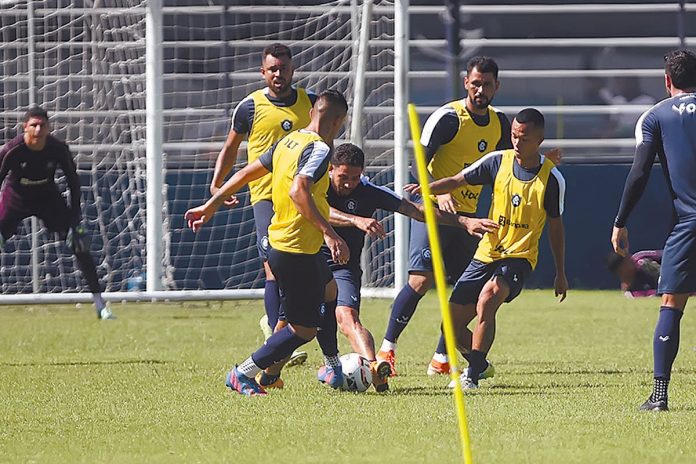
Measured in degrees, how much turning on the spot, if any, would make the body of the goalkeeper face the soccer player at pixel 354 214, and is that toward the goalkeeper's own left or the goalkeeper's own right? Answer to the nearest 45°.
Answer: approximately 45° to the goalkeeper's own left

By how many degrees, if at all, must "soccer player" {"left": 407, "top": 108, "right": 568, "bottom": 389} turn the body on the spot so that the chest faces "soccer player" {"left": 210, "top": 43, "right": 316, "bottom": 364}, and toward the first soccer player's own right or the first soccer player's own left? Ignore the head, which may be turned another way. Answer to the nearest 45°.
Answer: approximately 90° to the first soccer player's own right

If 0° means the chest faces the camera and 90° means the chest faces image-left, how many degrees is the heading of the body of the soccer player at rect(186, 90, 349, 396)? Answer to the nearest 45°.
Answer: approximately 225°

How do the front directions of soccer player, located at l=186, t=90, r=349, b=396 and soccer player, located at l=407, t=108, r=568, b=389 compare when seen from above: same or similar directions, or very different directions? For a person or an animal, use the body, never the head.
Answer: very different directions

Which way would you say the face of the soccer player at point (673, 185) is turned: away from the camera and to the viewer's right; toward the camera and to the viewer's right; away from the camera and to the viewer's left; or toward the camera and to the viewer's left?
away from the camera and to the viewer's left

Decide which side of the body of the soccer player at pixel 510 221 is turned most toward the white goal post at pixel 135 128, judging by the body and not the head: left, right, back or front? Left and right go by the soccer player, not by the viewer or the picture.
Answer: right

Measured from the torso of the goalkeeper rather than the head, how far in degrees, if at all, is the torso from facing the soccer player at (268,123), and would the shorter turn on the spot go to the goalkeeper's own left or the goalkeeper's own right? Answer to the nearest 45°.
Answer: approximately 45° to the goalkeeper's own left

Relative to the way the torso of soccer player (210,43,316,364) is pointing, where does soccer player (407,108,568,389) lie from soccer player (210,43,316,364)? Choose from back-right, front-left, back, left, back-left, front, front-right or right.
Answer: front-left

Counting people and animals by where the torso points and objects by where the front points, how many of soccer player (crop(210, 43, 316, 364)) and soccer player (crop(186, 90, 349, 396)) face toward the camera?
1
